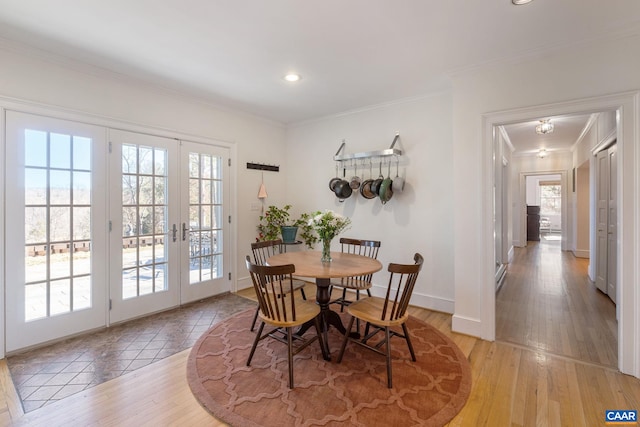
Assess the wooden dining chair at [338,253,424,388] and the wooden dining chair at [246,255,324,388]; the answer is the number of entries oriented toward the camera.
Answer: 0

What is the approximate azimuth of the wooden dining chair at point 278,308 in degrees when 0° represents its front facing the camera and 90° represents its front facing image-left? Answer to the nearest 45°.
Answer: approximately 225°

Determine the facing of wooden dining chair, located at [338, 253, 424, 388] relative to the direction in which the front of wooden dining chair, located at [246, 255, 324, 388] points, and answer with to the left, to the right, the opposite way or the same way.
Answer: to the left

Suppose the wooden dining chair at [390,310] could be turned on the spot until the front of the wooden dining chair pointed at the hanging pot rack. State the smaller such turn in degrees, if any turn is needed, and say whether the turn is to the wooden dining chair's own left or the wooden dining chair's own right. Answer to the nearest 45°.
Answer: approximately 45° to the wooden dining chair's own right

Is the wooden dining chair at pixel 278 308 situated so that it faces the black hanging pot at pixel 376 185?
yes

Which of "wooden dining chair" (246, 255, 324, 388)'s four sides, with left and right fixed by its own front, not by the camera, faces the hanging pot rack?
front

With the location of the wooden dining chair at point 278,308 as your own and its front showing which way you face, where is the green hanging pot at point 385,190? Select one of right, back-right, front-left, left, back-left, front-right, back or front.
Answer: front

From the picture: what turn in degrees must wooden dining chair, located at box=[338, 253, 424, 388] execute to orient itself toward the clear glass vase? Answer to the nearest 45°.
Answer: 0° — it already faces it

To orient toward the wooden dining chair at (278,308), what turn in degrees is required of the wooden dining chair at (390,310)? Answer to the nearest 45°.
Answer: approximately 45° to its left

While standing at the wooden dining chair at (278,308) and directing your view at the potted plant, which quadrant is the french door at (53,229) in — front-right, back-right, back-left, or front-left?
front-left

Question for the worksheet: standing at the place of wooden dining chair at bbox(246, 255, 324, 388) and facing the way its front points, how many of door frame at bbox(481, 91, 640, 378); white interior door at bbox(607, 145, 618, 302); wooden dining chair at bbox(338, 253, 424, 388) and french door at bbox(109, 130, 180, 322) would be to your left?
1

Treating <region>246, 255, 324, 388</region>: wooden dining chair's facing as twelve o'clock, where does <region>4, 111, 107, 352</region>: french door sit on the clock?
The french door is roughly at 8 o'clock from the wooden dining chair.

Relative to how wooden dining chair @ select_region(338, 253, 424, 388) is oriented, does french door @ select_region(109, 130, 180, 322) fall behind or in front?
in front

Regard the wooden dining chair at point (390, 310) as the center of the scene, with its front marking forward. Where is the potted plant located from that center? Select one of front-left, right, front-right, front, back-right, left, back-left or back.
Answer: front

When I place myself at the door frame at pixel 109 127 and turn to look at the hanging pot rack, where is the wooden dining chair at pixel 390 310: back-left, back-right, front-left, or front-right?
front-right

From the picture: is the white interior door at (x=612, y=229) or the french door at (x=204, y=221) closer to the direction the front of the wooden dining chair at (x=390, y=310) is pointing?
the french door

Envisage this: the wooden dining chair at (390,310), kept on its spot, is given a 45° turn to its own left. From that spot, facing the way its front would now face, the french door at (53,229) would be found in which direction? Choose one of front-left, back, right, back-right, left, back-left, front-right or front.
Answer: front

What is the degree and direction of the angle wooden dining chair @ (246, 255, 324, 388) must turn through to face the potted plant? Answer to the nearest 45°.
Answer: approximately 45° to its left

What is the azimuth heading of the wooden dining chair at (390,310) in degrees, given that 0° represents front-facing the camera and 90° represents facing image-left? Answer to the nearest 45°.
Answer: approximately 135°
